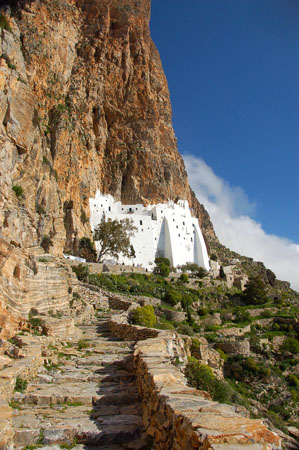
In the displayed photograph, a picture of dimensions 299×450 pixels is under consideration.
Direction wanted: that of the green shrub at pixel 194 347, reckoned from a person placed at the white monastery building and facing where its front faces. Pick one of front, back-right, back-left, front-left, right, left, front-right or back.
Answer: front-right

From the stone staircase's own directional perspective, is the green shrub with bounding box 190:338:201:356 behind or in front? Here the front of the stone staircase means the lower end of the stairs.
behind

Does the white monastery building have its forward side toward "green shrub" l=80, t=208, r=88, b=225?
no

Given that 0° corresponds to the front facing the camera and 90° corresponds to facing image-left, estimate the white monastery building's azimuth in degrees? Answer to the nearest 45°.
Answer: approximately 315°

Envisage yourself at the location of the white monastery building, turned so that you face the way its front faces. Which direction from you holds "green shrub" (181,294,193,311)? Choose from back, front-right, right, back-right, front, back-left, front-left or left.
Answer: front-right

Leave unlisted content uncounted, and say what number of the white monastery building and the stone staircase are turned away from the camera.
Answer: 0

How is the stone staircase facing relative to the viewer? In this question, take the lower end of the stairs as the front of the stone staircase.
toward the camera

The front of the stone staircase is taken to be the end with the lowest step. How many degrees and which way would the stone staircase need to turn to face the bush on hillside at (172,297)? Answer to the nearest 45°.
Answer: approximately 180°

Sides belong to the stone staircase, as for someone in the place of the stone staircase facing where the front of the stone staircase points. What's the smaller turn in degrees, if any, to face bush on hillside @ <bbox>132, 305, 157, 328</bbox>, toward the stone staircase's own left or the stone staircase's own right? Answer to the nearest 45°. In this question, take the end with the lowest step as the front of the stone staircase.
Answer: approximately 180°

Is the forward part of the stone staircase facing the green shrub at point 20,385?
no

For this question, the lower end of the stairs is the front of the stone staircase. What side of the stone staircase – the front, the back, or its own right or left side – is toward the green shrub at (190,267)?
back

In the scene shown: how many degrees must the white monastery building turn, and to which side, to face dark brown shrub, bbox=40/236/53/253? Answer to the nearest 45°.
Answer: approximately 45° to its right

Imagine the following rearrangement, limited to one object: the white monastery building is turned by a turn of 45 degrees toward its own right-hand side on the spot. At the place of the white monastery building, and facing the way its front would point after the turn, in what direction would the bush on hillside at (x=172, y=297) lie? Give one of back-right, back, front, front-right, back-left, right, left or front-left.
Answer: front
